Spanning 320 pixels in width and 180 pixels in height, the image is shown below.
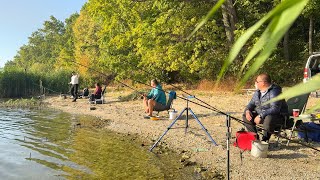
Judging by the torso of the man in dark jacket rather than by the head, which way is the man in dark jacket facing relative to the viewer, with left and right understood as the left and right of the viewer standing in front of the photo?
facing the viewer and to the left of the viewer

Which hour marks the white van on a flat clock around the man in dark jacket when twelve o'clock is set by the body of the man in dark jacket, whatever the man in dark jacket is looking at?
The white van is roughly at 5 o'clock from the man in dark jacket.
